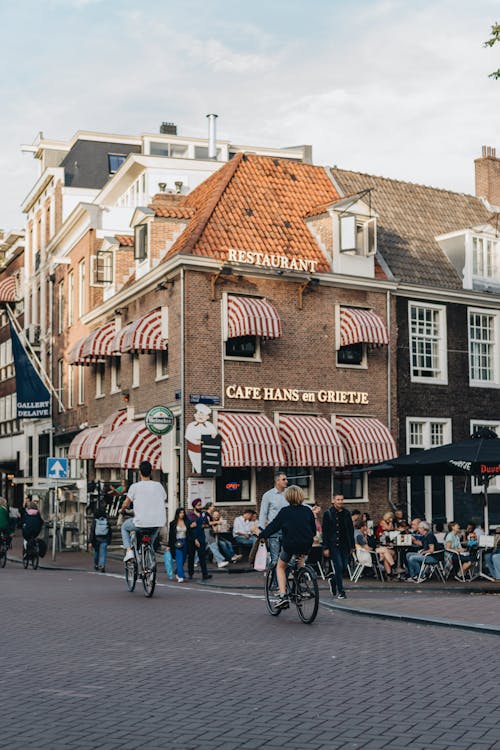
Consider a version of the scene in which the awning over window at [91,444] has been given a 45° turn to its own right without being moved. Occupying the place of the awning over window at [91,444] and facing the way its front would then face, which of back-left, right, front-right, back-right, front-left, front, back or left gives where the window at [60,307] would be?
right

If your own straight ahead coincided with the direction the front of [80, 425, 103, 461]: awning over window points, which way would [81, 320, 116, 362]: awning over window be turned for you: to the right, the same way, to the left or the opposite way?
the same way

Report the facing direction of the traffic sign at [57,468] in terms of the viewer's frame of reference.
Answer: facing the viewer

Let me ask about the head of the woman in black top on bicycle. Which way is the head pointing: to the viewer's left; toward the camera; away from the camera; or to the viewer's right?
away from the camera

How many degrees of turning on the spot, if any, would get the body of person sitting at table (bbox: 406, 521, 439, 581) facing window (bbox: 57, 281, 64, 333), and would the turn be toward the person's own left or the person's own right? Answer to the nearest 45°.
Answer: approximately 45° to the person's own right

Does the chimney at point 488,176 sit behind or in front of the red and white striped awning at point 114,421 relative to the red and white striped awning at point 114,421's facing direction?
behind

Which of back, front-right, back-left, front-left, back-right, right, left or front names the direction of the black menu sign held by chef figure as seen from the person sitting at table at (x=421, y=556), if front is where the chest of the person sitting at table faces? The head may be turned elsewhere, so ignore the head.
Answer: front-right

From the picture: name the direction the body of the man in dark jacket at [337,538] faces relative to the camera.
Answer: toward the camera

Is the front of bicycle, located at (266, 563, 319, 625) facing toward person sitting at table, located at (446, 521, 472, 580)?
no

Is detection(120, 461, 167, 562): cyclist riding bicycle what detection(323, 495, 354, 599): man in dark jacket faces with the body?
no

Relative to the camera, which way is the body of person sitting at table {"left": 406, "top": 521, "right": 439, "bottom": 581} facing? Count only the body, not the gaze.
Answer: to the viewer's left

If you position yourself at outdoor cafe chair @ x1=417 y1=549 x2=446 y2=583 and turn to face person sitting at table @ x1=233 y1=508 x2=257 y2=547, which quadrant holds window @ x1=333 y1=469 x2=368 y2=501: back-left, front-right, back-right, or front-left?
front-right
